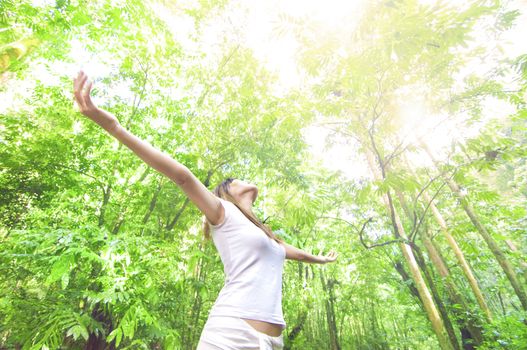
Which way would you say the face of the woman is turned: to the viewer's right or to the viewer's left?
to the viewer's right

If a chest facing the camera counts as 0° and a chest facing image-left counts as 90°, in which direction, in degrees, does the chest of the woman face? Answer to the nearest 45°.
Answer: approximately 315°
